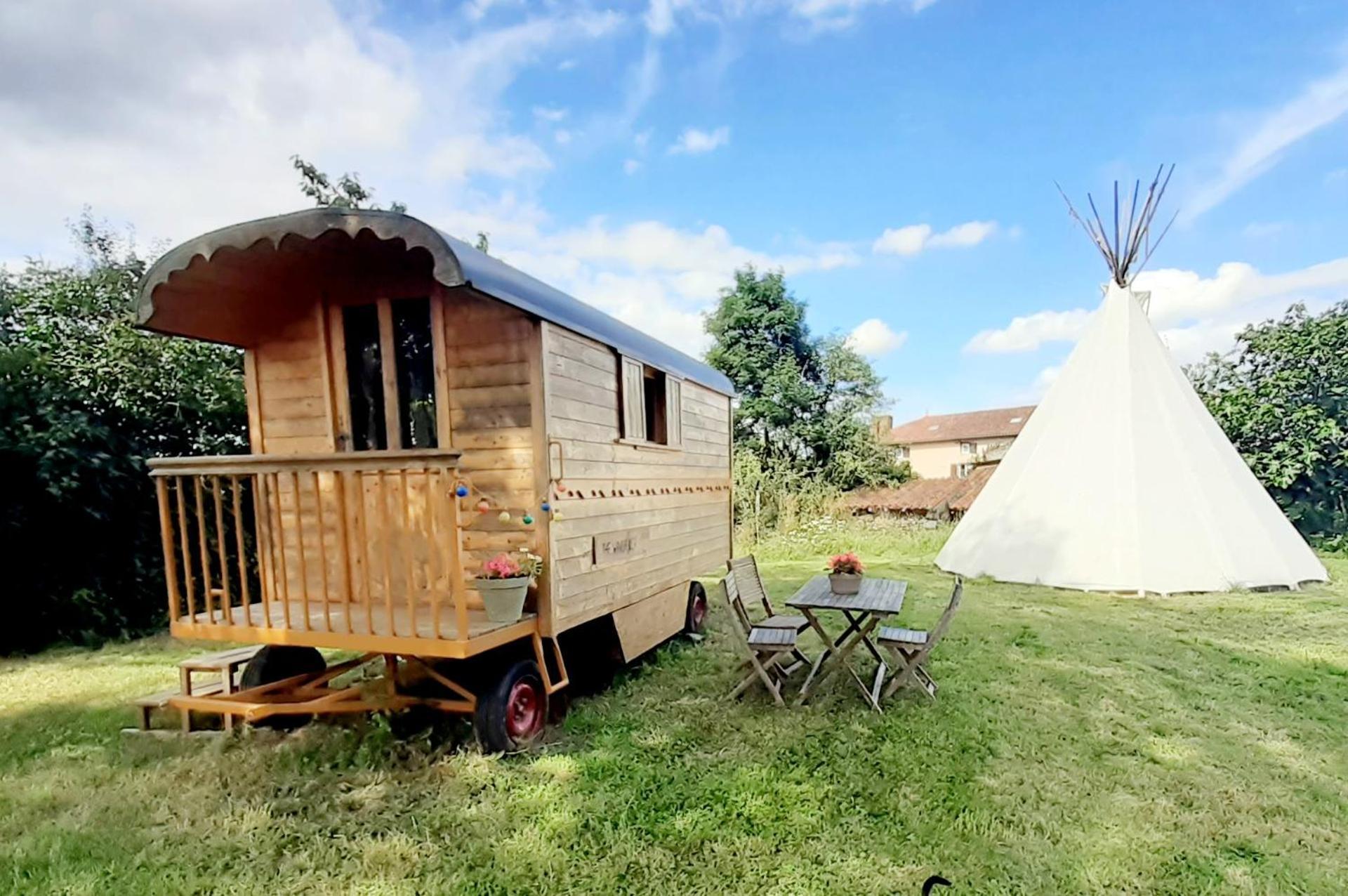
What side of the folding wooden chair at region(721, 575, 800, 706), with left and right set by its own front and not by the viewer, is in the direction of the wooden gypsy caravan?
back

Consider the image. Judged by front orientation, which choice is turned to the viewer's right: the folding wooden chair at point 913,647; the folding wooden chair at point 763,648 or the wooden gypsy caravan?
the folding wooden chair at point 763,648

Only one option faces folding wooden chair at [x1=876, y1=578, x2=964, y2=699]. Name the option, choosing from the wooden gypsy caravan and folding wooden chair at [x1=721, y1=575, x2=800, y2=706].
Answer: folding wooden chair at [x1=721, y1=575, x2=800, y2=706]

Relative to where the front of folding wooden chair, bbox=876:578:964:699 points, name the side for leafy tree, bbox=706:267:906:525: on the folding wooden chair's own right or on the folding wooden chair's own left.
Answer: on the folding wooden chair's own right

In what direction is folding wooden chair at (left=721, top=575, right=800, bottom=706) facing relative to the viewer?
to the viewer's right

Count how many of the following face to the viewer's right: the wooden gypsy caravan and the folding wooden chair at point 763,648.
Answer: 1

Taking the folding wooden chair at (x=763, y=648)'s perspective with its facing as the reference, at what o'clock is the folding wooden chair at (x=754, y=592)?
the folding wooden chair at (x=754, y=592) is roughly at 9 o'clock from the folding wooden chair at (x=763, y=648).

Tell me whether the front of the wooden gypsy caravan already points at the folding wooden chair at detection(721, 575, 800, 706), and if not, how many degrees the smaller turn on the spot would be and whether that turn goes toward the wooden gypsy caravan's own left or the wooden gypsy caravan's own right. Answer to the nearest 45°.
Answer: approximately 135° to the wooden gypsy caravan's own left

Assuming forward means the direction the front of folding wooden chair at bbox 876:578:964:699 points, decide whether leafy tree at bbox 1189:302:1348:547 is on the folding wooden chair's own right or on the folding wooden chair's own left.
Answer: on the folding wooden chair's own right

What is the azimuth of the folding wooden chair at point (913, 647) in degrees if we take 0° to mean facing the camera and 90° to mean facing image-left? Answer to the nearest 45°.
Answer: approximately 90°

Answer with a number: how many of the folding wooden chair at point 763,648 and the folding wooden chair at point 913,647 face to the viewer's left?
1
